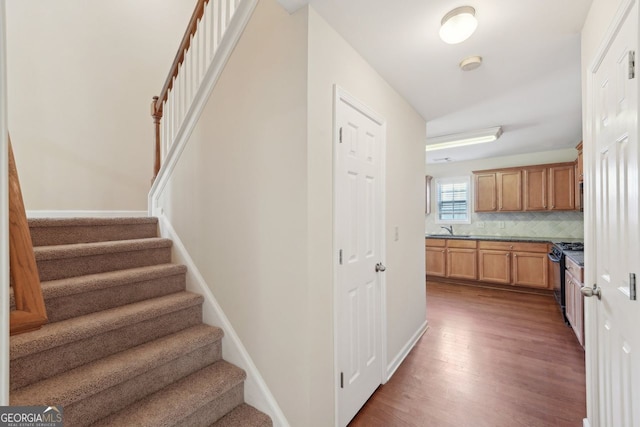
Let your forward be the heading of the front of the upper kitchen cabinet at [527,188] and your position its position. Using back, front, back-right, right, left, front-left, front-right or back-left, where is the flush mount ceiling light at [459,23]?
front

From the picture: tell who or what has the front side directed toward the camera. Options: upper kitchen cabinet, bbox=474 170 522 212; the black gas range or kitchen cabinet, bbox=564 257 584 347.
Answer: the upper kitchen cabinet

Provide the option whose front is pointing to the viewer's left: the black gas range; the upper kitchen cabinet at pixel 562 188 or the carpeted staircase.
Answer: the black gas range

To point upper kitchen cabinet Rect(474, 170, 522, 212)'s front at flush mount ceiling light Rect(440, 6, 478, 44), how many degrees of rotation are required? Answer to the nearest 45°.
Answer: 0° — it already faces it

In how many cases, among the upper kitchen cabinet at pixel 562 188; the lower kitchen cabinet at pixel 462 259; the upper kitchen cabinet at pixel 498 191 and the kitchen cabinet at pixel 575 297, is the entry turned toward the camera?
3

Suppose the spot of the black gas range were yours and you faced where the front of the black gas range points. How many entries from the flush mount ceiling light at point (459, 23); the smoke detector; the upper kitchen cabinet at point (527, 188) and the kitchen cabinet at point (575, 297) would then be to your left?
3

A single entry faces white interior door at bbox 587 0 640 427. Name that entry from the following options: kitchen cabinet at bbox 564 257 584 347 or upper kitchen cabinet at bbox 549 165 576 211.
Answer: the upper kitchen cabinet

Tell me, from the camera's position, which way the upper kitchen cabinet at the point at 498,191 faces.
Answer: facing the viewer

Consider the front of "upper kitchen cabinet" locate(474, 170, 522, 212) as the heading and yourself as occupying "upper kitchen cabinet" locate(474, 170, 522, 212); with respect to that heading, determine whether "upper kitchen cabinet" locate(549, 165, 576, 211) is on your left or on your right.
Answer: on your left

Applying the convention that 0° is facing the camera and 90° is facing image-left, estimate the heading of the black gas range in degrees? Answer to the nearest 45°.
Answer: approximately 90°

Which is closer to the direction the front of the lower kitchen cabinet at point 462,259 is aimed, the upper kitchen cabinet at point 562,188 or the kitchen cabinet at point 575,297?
the kitchen cabinet

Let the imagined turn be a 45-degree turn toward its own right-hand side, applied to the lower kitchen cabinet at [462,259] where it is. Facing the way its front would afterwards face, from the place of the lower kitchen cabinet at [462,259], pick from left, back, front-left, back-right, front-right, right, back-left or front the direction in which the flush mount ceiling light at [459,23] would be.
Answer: front-left

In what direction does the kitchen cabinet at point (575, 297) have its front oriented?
to the viewer's left

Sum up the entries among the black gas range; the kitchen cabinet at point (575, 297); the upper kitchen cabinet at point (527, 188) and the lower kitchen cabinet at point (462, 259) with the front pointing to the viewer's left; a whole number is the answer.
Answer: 2

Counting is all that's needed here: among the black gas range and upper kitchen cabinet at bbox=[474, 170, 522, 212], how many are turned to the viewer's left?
1
